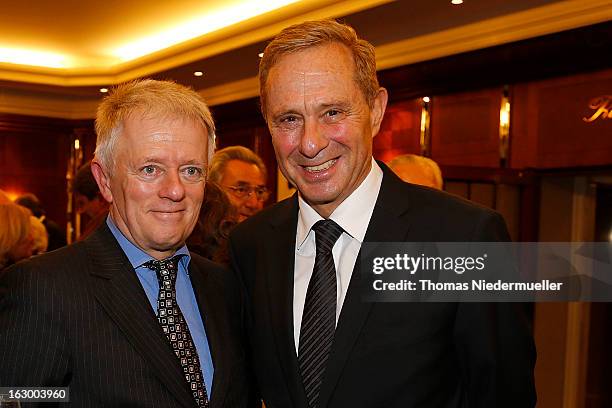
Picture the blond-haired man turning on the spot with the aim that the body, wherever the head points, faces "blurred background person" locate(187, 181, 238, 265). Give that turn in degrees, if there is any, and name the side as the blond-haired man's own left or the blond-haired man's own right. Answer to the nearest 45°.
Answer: approximately 135° to the blond-haired man's own left

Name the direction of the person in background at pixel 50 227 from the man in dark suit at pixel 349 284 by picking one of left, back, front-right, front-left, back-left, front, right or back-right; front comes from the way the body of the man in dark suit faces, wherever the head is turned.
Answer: right

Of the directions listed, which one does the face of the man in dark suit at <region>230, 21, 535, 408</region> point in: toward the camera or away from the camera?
toward the camera

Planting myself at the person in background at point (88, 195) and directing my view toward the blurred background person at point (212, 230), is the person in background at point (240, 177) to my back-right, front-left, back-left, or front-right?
front-left

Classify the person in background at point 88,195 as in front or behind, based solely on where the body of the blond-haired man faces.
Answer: behind

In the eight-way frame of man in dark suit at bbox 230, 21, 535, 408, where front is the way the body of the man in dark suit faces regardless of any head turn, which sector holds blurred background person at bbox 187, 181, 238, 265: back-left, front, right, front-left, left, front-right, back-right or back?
right

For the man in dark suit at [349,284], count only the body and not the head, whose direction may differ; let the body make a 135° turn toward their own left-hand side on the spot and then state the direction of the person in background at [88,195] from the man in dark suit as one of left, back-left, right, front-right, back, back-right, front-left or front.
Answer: back-left

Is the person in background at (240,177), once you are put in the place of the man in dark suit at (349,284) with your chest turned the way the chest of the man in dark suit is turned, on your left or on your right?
on your right

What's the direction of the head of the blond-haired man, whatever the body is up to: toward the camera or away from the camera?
toward the camera

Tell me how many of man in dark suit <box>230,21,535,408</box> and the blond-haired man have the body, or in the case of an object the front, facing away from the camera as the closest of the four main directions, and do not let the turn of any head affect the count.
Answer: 0

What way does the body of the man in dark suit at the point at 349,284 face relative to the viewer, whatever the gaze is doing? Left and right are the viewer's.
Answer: facing the viewer and to the left of the viewer

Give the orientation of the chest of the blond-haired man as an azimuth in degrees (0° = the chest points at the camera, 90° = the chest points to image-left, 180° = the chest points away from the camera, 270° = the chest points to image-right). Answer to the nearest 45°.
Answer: approximately 315°
